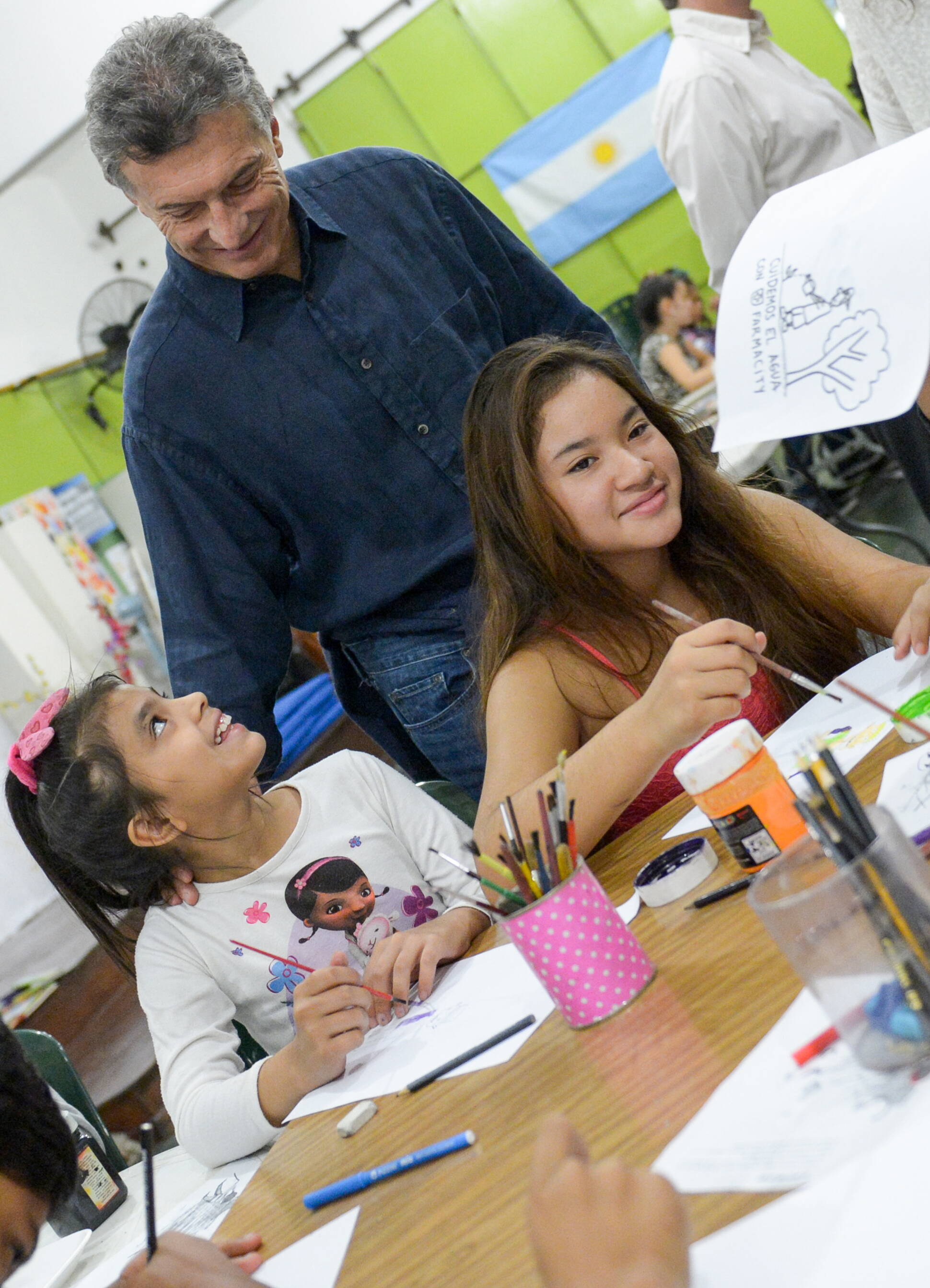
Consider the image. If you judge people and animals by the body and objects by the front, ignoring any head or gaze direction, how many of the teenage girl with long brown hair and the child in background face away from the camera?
0

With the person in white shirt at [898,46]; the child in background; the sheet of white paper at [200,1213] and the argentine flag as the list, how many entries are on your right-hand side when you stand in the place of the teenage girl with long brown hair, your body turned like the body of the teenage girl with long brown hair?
1

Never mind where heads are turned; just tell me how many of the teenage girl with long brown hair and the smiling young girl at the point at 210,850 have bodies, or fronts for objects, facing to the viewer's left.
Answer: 0

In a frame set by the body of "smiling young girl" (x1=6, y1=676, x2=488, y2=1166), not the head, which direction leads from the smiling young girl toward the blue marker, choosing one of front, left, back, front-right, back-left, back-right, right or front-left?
front-right

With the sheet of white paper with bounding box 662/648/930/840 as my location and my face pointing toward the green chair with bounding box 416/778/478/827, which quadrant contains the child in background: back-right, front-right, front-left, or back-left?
front-right

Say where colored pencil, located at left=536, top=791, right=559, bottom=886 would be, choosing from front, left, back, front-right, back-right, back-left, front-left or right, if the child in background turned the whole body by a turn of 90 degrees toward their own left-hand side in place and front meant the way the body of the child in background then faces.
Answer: back

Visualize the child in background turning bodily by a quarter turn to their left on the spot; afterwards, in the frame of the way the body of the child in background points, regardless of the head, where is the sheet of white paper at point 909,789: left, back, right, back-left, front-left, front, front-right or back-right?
back

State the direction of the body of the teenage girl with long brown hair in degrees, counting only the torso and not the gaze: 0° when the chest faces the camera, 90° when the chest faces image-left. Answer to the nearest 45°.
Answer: approximately 315°

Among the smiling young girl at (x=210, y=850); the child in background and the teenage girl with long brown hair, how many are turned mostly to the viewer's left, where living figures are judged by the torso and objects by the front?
0

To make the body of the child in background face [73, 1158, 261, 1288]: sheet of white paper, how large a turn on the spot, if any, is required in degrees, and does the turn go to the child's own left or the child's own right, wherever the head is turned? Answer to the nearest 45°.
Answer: approximately 90° to the child's own right

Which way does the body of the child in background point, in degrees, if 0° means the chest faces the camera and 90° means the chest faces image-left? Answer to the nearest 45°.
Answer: approximately 270°

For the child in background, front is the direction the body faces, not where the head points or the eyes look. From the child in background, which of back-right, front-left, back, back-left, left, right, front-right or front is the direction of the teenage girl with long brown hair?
right
